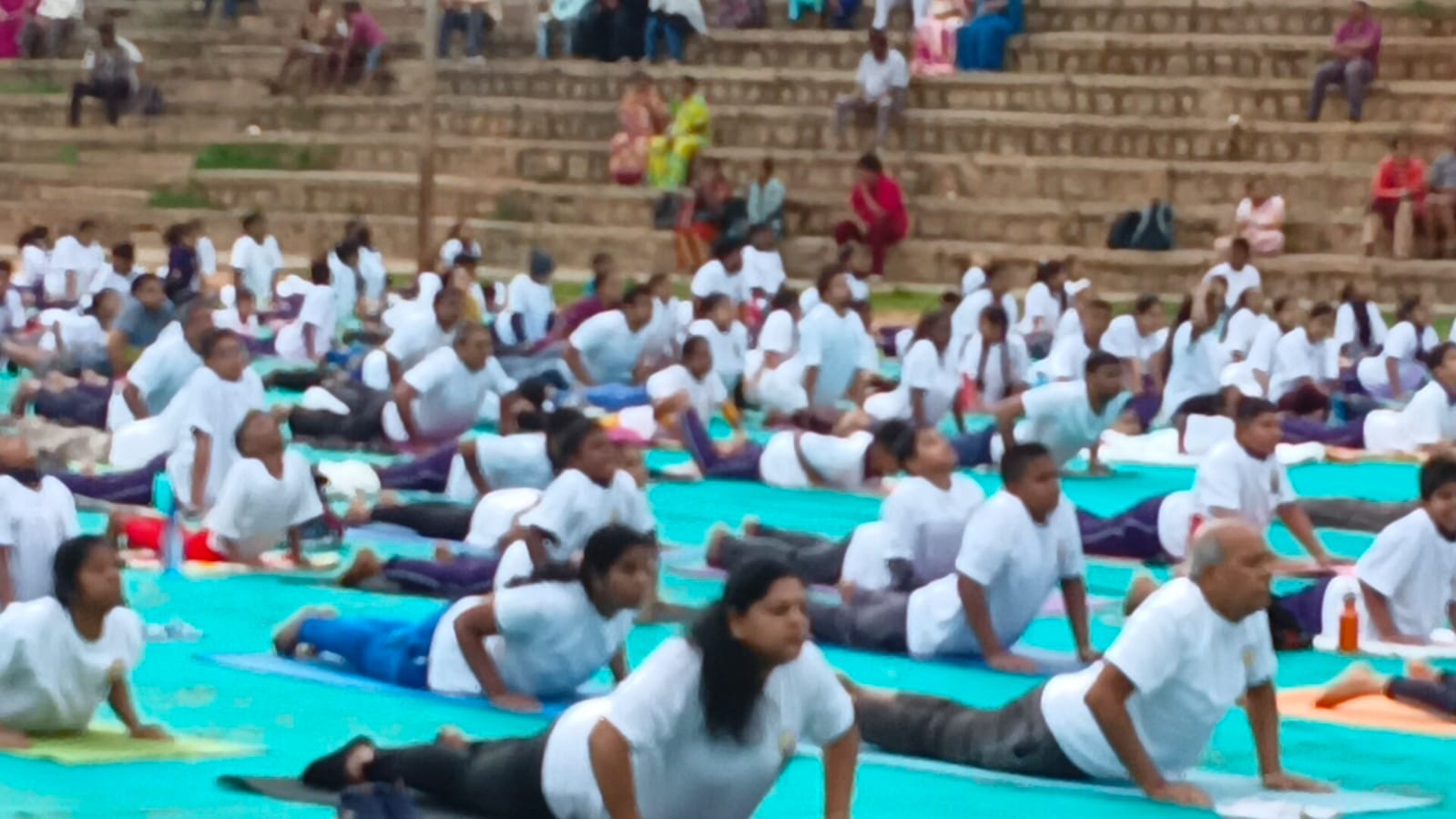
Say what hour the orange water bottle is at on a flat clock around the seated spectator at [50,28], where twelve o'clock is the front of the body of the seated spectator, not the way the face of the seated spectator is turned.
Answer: The orange water bottle is roughly at 10 o'clock from the seated spectator.

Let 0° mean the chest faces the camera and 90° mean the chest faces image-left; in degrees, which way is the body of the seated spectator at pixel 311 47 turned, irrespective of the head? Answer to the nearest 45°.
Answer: approximately 45°

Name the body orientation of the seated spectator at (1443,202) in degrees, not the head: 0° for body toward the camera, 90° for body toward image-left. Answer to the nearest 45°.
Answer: approximately 0°

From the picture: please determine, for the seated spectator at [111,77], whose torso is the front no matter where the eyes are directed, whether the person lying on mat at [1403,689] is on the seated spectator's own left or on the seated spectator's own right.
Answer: on the seated spectator's own left

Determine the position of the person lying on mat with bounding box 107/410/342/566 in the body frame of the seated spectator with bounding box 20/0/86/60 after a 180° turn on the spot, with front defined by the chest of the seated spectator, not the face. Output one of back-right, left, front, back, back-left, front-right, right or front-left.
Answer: back-right

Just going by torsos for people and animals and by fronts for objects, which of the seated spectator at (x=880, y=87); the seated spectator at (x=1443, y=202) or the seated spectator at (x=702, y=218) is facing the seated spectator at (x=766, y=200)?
the seated spectator at (x=880, y=87)
